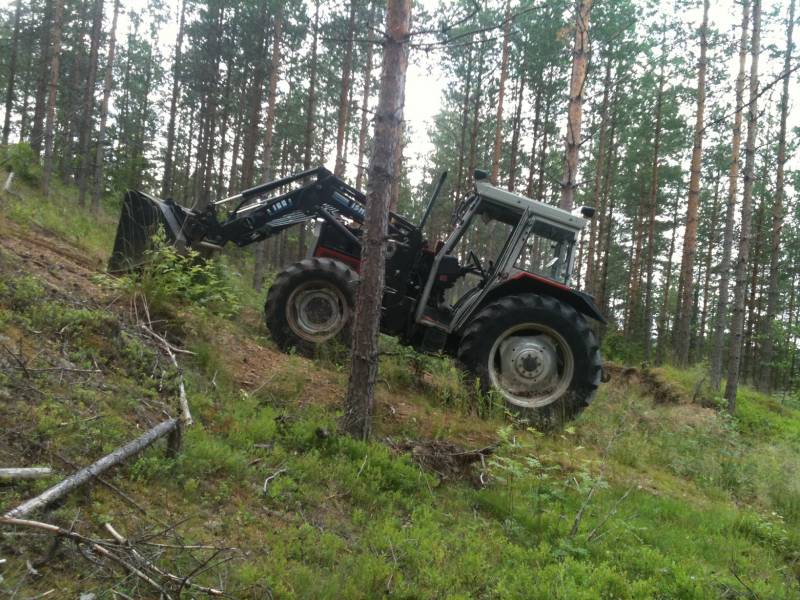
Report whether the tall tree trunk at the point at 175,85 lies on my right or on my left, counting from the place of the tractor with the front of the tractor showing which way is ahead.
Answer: on my right

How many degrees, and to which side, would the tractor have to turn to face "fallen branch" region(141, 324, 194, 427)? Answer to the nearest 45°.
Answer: approximately 45° to its left

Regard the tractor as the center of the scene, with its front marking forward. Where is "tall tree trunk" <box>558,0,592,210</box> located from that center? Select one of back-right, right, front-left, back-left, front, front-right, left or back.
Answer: back-right

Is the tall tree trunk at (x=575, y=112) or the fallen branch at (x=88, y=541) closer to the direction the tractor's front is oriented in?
the fallen branch

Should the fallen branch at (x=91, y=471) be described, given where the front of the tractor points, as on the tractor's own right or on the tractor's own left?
on the tractor's own left

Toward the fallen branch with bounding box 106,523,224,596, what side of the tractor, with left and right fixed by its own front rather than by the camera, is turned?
left

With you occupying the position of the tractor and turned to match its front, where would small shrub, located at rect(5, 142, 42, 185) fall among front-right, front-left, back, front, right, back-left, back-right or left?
front-right

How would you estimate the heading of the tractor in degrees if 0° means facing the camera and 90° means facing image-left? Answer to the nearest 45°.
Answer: approximately 90°

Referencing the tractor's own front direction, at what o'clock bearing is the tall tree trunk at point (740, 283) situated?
The tall tree trunk is roughly at 5 o'clock from the tractor.

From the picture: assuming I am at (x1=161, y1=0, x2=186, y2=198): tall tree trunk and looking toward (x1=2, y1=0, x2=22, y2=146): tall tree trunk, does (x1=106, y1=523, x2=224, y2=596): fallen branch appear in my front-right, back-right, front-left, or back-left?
back-left
